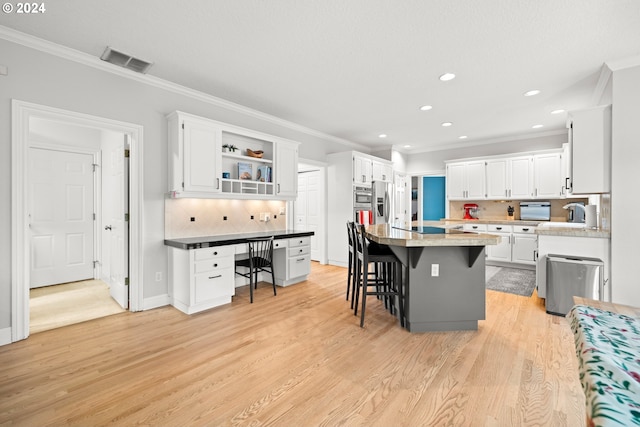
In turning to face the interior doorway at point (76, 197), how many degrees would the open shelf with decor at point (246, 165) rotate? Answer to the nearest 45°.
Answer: approximately 135° to its right

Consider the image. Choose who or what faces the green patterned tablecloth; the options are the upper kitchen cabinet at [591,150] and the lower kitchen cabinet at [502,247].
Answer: the lower kitchen cabinet

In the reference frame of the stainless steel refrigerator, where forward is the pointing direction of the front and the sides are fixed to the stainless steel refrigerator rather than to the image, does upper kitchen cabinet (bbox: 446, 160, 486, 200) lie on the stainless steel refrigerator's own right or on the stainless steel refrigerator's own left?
on the stainless steel refrigerator's own left

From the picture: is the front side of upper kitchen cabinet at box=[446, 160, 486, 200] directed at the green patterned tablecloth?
yes

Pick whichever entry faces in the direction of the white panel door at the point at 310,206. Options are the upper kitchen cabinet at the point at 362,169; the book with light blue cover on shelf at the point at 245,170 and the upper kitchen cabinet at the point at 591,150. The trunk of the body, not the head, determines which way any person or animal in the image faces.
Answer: the upper kitchen cabinet at the point at 591,150

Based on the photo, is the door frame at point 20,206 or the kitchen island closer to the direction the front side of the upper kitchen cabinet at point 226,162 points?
the kitchen island

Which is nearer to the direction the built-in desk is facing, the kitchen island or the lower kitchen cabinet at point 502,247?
the kitchen island

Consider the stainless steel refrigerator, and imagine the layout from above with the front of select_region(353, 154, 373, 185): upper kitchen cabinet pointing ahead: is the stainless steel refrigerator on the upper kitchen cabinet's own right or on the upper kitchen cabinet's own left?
on the upper kitchen cabinet's own left
